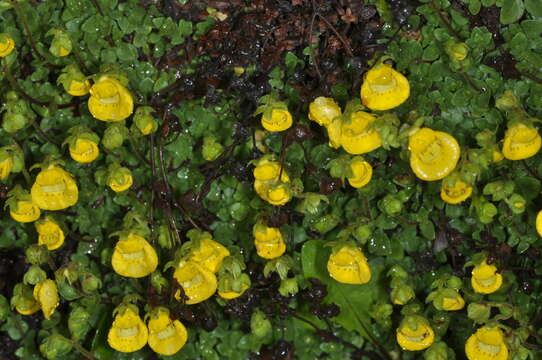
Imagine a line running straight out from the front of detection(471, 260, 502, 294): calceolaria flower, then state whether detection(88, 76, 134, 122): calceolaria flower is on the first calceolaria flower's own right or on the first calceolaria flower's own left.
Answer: on the first calceolaria flower's own right

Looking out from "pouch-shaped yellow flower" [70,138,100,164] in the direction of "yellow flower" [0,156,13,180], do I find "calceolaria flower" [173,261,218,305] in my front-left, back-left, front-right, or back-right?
back-left
